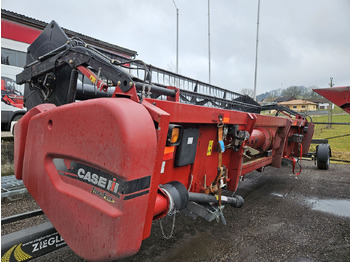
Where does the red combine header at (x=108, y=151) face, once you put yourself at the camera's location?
facing away from the viewer and to the left of the viewer

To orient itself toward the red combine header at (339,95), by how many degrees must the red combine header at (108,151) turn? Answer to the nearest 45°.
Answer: approximately 90° to its right
